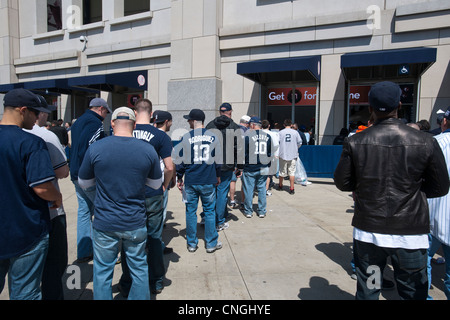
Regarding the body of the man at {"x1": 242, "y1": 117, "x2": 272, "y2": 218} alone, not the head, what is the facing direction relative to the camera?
away from the camera

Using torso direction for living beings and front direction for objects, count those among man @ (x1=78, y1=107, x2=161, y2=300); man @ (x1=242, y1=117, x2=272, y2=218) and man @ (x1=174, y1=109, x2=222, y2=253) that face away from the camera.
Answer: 3

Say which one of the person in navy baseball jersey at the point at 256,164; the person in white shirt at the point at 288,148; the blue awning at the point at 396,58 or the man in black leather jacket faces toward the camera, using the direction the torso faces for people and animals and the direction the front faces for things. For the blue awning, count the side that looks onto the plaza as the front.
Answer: the blue awning

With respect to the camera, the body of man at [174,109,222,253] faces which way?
away from the camera

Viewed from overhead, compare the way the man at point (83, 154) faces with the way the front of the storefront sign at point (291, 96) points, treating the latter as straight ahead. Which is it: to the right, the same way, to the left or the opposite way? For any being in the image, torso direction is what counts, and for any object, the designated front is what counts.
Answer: the opposite way

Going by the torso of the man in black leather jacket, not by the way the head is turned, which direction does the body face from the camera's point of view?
away from the camera

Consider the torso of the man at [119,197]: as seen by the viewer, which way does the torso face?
away from the camera

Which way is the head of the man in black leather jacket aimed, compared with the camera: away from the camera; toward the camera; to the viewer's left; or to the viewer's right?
away from the camera

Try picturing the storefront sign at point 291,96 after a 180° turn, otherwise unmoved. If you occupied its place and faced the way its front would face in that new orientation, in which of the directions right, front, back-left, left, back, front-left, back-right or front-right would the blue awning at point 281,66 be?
back

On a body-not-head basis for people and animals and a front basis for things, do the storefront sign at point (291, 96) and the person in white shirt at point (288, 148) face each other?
yes

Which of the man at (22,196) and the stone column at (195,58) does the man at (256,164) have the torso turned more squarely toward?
the stone column

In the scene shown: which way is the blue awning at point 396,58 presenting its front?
toward the camera

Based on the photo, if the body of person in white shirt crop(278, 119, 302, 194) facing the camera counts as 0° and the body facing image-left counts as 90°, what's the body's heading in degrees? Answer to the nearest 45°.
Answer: approximately 180°

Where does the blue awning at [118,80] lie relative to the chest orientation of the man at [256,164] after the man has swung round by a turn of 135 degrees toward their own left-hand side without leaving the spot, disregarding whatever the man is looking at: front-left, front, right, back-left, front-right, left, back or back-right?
right

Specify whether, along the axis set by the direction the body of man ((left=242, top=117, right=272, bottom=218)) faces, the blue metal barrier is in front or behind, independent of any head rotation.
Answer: in front
